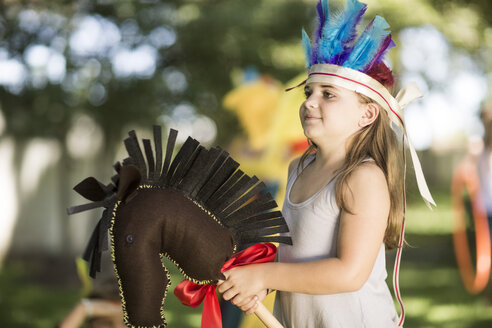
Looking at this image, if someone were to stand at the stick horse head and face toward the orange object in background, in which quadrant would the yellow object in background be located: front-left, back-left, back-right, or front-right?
front-left

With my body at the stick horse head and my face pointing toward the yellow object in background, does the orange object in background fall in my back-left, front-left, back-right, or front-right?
front-right

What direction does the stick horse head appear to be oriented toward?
to the viewer's left

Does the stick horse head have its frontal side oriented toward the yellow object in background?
no
